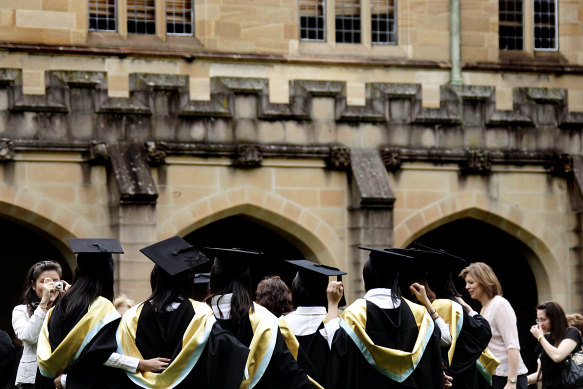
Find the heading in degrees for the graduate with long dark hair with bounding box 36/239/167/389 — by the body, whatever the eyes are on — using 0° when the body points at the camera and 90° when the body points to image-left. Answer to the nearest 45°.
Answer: approximately 225°

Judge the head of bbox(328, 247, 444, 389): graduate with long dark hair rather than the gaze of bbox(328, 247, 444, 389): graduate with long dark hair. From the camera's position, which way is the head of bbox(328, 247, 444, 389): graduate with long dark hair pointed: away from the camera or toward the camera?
away from the camera

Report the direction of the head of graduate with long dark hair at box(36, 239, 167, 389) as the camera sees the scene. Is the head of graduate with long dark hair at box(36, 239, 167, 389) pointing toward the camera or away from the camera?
away from the camera

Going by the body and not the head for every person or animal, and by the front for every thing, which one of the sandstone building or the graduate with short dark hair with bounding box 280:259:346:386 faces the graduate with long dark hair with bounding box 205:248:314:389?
the sandstone building

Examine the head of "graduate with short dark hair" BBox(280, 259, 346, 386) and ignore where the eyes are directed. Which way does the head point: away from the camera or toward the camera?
away from the camera

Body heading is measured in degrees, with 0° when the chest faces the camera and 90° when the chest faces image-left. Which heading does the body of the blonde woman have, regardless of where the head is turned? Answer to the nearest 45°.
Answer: approximately 90°

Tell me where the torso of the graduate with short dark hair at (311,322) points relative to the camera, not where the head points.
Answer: away from the camera

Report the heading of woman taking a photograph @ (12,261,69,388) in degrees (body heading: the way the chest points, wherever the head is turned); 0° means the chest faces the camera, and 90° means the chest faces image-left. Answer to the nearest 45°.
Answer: approximately 315°

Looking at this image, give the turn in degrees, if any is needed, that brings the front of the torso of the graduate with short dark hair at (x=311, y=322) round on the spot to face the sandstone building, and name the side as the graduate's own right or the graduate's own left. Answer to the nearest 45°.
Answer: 0° — they already face it

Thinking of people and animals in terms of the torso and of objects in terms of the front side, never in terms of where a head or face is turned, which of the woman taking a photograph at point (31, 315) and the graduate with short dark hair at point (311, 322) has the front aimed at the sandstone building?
the graduate with short dark hair

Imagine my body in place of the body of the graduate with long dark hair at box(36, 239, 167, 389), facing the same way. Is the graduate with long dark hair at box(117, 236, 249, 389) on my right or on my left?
on my right

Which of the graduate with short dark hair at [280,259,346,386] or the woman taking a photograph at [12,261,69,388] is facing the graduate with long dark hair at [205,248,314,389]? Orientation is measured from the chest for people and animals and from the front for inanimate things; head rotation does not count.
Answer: the woman taking a photograph

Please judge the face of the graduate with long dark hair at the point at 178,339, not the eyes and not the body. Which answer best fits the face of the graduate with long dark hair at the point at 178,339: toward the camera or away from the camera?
away from the camera

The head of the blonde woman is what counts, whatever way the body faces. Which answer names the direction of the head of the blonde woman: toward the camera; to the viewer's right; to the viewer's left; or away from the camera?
to the viewer's left
